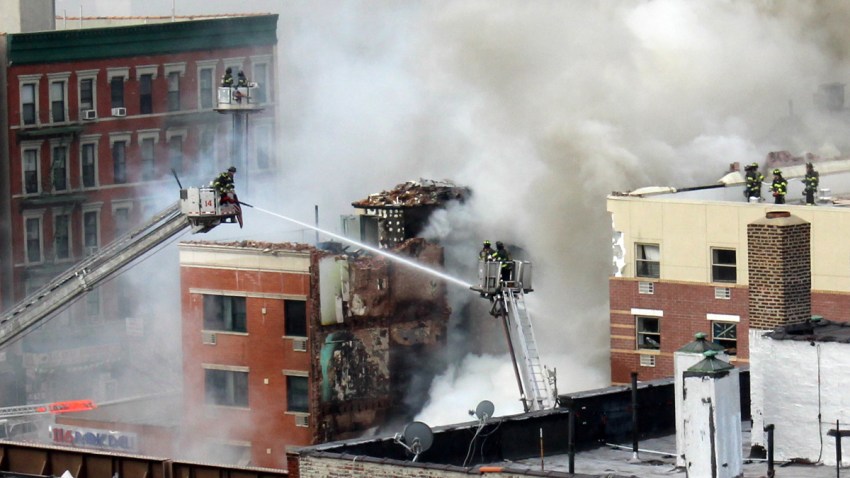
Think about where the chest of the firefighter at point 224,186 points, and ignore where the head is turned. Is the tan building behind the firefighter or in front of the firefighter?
in front

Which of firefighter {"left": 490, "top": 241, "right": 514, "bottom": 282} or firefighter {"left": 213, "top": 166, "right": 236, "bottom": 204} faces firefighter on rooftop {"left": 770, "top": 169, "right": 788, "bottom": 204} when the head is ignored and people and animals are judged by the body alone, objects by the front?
firefighter {"left": 213, "top": 166, "right": 236, "bottom": 204}

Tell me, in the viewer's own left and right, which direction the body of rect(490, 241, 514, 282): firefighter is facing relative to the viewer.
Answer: facing to the left of the viewer

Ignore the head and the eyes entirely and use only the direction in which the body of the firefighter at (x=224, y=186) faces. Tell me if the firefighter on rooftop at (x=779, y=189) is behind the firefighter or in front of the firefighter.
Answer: in front

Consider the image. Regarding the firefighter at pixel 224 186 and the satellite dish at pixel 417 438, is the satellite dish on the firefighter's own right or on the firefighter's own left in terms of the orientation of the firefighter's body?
on the firefighter's own right

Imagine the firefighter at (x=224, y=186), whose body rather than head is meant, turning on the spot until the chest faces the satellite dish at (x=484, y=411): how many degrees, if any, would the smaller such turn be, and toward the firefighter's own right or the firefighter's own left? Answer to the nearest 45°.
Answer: approximately 90° to the firefighter's own right

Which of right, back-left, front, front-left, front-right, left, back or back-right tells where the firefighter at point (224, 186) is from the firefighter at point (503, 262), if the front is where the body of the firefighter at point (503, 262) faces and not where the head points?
front

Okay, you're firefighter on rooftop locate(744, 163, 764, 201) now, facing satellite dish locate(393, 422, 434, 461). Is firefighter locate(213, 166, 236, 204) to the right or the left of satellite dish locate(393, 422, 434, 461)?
right

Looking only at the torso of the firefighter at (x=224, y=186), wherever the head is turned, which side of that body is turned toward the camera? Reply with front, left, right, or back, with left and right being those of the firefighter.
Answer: right
